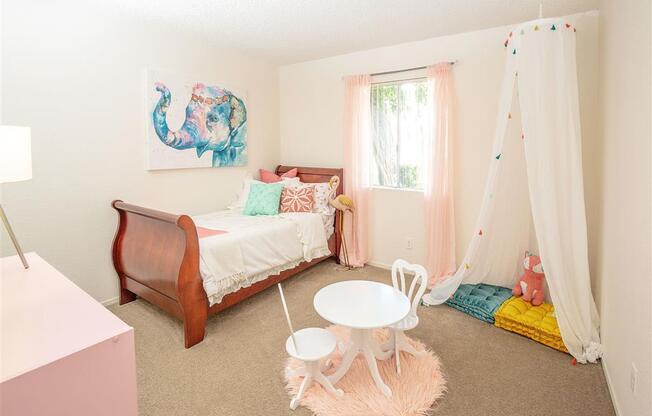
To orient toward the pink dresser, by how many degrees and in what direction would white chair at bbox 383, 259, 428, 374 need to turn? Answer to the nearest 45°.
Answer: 0° — it already faces it

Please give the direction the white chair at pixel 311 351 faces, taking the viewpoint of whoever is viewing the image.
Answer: facing to the right of the viewer

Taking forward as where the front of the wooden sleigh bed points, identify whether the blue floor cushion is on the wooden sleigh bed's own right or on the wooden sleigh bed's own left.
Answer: on the wooden sleigh bed's own left

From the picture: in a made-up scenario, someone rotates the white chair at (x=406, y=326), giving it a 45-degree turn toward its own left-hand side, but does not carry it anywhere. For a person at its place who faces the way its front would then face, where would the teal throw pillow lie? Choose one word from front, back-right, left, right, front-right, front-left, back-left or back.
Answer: back-right

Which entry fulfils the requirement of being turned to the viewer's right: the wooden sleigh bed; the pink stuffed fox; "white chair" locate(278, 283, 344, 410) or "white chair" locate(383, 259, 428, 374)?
"white chair" locate(278, 283, 344, 410)

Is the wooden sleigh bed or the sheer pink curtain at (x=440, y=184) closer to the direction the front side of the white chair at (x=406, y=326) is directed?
the wooden sleigh bed

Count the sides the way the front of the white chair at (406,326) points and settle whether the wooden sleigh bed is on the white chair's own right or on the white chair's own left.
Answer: on the white chair's own right

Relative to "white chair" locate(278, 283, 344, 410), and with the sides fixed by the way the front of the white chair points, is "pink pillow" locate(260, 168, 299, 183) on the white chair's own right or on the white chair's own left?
on the white chair's own left

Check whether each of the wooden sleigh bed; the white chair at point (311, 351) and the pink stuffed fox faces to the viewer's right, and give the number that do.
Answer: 1

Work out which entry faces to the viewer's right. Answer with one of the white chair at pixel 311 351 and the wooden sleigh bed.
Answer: the white chair

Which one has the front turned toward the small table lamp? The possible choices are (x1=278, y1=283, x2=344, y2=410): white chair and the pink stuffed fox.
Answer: the pink stuffed fox

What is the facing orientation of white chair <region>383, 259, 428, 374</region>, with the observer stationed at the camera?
facing the viewer and to the left of the viewer

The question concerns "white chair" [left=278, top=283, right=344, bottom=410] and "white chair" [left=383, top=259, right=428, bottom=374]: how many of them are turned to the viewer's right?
1

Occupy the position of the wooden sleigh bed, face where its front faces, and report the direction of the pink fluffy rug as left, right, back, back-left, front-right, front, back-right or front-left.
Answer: left

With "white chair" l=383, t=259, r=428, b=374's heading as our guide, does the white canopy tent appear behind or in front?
behind

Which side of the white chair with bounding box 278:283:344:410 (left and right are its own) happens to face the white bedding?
left

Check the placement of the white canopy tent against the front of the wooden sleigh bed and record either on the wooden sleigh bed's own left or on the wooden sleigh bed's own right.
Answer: on the wooden sleigh bed's own left
